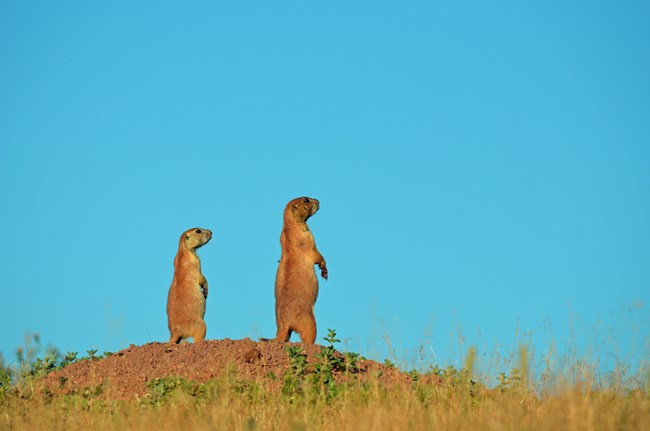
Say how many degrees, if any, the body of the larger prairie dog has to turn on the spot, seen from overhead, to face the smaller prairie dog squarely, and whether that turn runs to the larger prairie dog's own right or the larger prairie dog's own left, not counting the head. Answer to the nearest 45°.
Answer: approximately 135° to the larger prairie dog's own left

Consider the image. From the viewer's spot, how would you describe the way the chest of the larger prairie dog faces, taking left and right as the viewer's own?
facing to the right of the viewer

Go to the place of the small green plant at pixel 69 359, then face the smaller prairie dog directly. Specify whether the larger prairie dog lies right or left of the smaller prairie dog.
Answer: right

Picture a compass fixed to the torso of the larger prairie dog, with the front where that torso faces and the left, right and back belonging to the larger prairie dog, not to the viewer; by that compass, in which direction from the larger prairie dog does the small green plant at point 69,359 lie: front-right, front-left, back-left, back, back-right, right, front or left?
back
